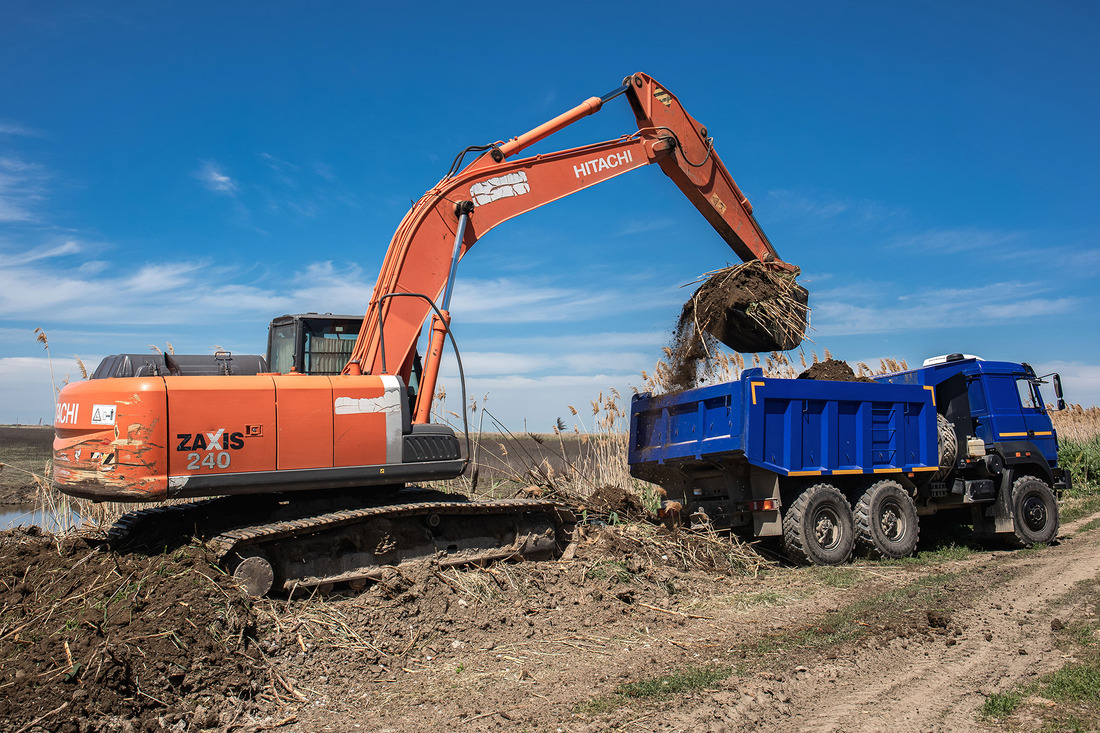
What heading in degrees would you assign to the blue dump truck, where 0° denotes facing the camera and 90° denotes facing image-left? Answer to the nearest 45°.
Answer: approximately 225°

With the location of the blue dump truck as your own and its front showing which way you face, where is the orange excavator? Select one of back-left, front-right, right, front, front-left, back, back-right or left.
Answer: back
